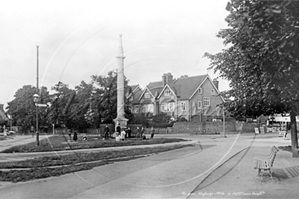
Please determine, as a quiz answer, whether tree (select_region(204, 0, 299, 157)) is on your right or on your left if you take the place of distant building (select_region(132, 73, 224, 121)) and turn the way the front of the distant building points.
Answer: on your left

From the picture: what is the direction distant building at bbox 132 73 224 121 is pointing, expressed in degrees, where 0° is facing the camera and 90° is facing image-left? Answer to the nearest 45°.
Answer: approximately 45°

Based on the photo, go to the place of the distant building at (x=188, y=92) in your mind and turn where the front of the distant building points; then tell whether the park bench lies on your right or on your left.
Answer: on your left

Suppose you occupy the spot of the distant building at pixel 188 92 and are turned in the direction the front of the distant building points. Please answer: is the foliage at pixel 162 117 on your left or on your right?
on your right
